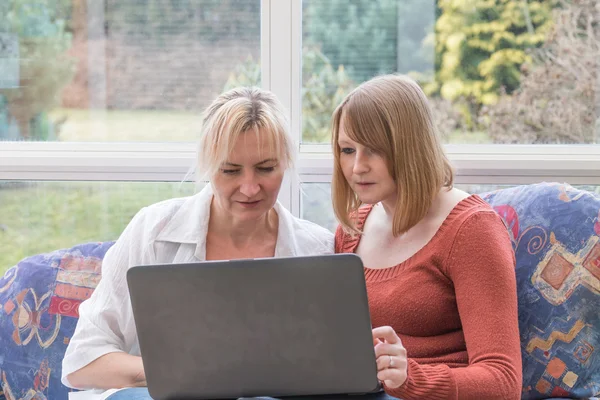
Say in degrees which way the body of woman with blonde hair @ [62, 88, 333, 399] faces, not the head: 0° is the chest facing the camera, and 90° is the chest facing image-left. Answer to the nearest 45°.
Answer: approximately 0°

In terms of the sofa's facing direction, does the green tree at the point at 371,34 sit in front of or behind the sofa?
behind

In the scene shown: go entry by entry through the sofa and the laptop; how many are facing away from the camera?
1

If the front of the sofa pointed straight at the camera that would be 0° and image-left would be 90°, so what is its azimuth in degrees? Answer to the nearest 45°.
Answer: approximately 0°

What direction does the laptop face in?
away from the camera

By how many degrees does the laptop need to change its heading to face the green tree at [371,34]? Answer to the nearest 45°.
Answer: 0° — it already faces it

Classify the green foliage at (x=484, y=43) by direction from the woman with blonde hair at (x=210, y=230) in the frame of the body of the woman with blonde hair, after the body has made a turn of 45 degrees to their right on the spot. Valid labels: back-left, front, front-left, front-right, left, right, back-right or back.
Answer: back

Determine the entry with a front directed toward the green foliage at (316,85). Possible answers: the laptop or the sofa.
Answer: the laptop

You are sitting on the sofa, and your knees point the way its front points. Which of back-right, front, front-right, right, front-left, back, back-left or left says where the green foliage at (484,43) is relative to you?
back

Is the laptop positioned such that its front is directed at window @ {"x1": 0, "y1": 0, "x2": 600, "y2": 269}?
yes

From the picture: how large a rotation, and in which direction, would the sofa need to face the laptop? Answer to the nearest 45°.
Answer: approximately 45° to its right
